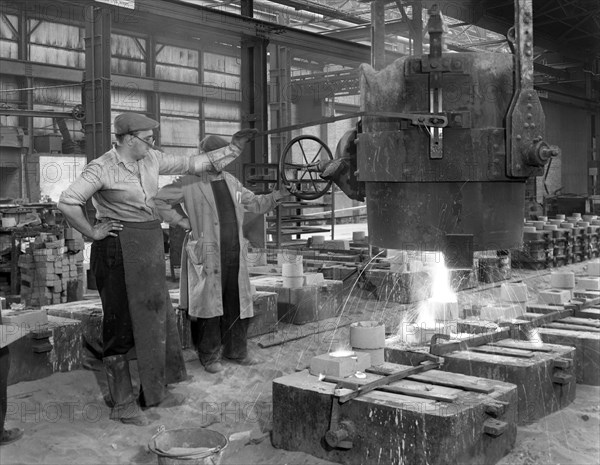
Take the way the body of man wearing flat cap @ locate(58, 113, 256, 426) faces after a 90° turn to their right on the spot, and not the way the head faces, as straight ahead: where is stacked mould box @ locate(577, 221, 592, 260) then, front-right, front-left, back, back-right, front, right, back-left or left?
back

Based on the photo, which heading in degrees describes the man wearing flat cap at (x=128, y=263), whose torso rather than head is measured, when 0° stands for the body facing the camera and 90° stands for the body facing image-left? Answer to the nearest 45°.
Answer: approximately 315°

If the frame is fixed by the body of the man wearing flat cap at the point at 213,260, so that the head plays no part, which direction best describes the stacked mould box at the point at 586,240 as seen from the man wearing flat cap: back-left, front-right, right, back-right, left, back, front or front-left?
left

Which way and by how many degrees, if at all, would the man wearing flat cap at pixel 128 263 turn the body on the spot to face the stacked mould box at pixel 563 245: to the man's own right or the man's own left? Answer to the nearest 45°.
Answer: approximately 90° to the man's own left

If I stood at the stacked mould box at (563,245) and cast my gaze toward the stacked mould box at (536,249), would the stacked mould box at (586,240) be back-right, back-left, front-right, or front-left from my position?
back-right

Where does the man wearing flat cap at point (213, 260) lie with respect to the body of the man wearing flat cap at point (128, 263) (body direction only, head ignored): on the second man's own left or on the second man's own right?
on the second man's own left

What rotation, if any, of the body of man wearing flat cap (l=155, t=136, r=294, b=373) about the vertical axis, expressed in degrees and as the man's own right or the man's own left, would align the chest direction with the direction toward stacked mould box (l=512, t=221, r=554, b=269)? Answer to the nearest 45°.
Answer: approximately 90° to the man's own left

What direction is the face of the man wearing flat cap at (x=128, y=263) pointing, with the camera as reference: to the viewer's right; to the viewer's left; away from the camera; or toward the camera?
to the viewer's right

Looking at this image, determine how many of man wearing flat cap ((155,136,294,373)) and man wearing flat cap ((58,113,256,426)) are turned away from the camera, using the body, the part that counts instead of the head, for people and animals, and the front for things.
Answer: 0

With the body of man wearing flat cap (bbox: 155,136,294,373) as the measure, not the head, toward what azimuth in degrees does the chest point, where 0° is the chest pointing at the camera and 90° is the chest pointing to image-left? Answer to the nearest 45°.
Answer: approximately 315°

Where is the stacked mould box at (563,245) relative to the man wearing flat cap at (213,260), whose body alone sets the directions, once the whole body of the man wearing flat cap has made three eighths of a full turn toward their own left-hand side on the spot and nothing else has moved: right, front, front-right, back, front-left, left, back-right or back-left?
front-right
